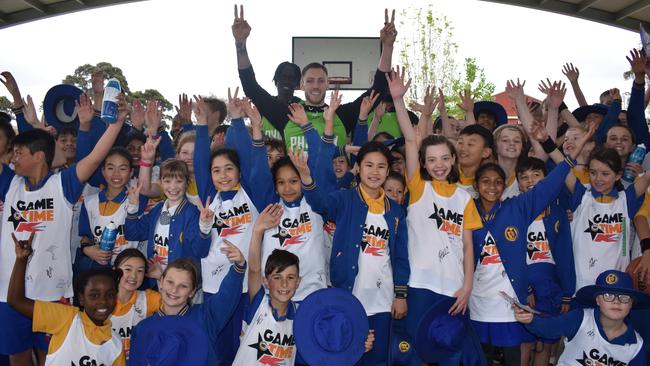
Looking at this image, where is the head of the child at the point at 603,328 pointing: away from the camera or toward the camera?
toward the camera

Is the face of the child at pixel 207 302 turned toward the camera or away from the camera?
toward the camera

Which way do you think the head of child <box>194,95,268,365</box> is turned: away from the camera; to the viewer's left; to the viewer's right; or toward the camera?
toward the camera

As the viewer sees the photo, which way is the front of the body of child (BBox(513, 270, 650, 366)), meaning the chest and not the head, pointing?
toward the camera

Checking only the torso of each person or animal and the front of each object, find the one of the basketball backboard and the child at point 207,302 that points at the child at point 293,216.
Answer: the basketball backboard

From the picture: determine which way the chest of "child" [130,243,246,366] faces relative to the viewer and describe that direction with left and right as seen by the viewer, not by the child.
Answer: facing the viewer

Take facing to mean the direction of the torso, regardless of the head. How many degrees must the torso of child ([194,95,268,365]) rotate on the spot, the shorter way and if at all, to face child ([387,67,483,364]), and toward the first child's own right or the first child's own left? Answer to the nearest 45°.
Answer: approximately 90° to the first child's own left

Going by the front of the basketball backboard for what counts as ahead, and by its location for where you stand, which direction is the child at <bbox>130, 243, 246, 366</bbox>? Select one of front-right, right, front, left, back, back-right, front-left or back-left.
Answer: front

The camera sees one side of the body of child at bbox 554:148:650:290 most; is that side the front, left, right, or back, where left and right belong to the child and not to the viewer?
front

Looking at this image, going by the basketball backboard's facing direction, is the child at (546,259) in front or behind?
in front

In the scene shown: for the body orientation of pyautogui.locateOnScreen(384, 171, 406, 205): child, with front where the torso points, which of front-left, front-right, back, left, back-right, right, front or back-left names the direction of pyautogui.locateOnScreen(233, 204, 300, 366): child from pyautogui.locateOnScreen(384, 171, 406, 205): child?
front-right

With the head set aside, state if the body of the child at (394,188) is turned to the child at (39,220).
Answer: no

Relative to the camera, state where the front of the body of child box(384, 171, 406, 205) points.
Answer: toward the camera

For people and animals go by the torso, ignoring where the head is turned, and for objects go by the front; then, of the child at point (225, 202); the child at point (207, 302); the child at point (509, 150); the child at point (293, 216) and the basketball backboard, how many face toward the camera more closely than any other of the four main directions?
5

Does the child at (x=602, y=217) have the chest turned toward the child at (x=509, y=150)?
no

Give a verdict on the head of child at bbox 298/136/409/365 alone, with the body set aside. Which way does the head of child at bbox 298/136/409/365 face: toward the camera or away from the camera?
toward the camera
